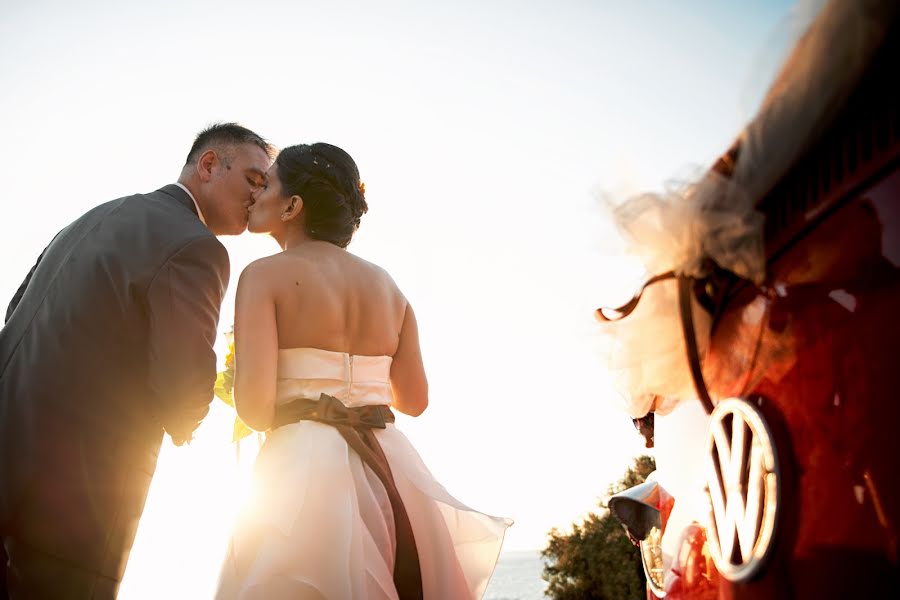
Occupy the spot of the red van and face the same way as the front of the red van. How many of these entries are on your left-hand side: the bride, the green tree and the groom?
0

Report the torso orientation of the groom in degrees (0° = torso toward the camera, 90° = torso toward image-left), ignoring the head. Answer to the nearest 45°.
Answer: approximately 225°

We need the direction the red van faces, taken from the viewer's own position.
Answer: facing the viewer and to the left of the viewer

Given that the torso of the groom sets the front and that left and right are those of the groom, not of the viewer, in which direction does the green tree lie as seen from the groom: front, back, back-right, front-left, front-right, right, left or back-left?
front

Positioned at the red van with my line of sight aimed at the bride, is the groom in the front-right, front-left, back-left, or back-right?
front-left

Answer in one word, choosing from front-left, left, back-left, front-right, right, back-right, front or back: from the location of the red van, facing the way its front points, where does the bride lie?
right

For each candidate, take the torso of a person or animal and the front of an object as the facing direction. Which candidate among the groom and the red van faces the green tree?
the groom

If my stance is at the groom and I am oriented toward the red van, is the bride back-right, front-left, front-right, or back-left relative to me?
front-left

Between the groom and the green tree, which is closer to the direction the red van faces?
the groom

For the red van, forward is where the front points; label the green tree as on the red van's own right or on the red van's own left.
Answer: on the red van's own right
